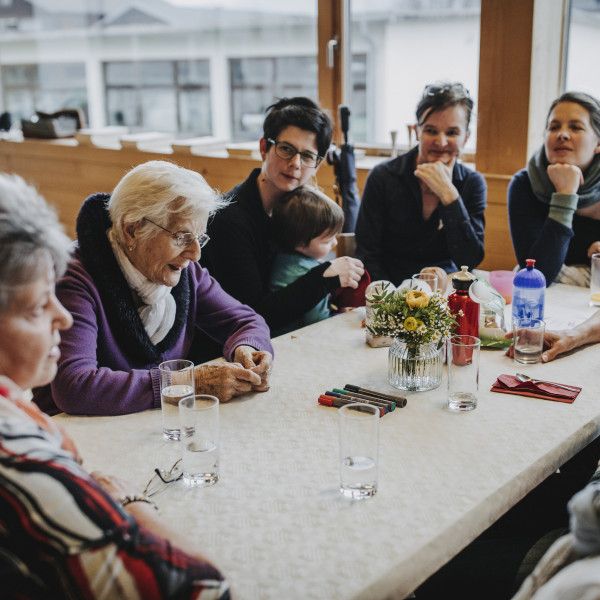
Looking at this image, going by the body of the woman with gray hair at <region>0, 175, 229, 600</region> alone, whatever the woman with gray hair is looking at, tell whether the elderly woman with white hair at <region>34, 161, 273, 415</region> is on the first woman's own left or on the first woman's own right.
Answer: on the first woman's own left

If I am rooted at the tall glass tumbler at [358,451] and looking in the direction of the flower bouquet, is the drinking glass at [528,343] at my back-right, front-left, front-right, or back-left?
front-right

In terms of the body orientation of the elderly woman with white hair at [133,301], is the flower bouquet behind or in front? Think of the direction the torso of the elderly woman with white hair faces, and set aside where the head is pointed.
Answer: in front

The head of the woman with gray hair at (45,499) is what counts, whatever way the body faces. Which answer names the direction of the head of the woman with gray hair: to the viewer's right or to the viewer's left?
to the viewer's right

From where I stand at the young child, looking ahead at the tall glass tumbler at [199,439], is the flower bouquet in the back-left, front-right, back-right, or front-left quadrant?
front-left

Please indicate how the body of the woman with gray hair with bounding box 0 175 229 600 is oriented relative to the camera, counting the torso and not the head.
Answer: to the viewer's right

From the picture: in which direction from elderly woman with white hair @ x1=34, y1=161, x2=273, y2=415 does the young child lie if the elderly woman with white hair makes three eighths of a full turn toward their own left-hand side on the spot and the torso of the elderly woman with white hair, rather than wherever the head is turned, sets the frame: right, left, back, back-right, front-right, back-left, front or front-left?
front-right

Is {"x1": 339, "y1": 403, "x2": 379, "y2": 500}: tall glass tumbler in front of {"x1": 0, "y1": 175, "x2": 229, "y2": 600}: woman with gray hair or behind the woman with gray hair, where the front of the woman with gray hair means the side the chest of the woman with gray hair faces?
in front

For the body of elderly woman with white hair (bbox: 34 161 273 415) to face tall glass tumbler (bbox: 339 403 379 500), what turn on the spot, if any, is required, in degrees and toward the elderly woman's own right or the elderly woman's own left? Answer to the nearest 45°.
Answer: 0° — they already face it

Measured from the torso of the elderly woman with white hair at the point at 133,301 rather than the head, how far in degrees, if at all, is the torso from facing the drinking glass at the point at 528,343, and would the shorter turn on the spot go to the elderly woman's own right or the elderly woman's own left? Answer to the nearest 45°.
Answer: approximately 45° to the elderly woman's own left

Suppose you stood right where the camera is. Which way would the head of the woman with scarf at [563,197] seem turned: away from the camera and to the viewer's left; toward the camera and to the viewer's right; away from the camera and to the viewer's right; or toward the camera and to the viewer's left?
toward the camera and to the viewer's left
